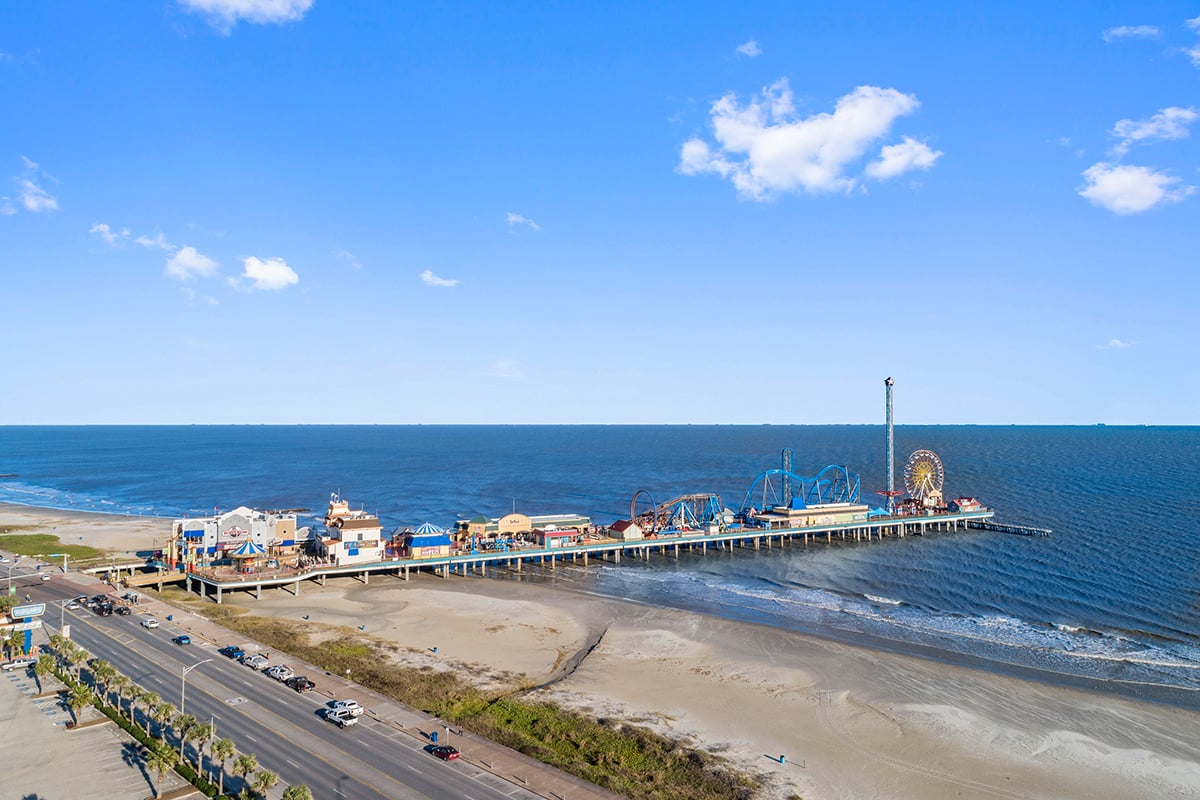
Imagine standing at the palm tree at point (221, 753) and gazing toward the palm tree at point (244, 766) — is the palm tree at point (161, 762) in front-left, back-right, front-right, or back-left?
back-right

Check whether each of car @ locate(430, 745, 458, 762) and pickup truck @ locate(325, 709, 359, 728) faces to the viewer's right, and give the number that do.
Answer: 0

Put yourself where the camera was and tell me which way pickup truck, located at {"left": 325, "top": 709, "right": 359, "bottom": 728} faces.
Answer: facing away from the viewer and to the left of the viewer

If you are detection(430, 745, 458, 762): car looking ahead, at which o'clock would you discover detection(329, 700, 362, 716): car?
detection(329, 700, 362, 716): car is roughly at 12 o'clock from detection(430, 745, 458, 762): car.

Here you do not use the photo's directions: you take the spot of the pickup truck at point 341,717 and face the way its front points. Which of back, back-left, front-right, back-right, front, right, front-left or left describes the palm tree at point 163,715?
front-left

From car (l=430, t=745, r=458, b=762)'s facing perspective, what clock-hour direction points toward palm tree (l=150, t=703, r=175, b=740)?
The palm tree is roughly at 11 o'clock from the car.

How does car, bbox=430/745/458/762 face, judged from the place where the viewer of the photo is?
facing away from the viewer and to the left of the viewer

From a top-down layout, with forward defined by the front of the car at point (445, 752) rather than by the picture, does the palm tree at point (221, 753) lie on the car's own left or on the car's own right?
on the car's own left

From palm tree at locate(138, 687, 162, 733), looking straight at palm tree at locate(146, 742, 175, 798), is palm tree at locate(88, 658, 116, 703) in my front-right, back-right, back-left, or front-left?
back-right

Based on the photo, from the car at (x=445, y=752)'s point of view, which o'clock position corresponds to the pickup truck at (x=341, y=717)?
the pickup truck at (x=341, y=717) is roughly at 12 o'clock from the car at (x=445, y=752).

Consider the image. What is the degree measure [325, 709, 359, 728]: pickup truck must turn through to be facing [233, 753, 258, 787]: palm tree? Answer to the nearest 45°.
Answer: approximately 90° to its left

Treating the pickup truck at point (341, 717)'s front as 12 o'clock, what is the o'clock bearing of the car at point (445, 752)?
the car at point (445, 752) is roughly at 6 o'clock from the pickup truck at point (341, 717).
